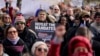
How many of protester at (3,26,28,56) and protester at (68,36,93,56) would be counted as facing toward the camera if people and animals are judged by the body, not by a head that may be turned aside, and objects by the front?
2

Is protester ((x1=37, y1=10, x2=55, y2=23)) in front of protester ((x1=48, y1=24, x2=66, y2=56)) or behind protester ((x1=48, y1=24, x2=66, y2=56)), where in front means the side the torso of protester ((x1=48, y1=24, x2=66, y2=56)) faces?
behind

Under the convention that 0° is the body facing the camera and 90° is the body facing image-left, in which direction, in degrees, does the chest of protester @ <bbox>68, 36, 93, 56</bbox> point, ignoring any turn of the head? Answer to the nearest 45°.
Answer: approximately 0°

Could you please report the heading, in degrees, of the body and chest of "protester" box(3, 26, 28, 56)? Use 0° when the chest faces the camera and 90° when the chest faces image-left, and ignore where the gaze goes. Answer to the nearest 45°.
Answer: approximately 0°
